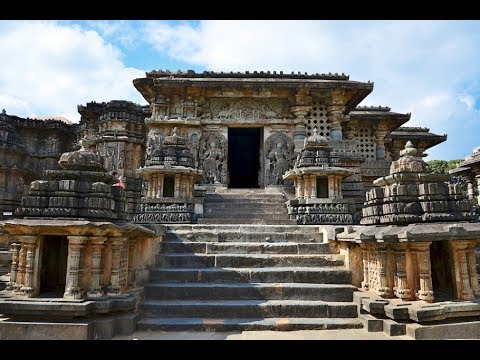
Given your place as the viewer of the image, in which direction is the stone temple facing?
facing the viewer
